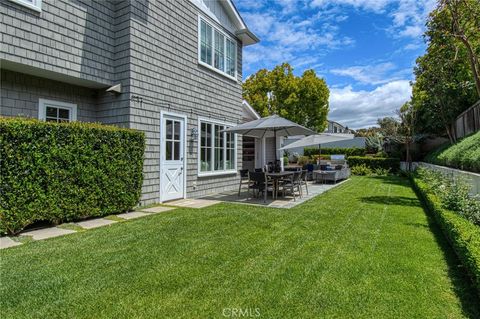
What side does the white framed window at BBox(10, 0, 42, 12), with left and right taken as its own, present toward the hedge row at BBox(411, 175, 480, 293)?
front

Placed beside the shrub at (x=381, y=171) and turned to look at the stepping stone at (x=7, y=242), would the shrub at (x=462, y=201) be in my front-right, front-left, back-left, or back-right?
front-left

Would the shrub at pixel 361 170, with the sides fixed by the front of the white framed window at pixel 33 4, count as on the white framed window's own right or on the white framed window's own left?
on the white framed window's own left

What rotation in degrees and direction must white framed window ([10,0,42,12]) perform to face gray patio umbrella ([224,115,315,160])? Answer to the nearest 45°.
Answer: approximately 45° to its left
